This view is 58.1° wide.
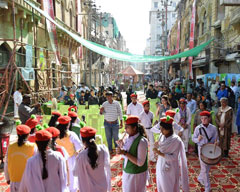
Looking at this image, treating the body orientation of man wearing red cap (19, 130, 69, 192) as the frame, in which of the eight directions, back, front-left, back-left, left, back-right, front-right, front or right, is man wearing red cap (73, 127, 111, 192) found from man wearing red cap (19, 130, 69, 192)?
right

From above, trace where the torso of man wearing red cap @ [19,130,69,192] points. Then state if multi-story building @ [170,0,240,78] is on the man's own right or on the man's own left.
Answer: on the man's own right

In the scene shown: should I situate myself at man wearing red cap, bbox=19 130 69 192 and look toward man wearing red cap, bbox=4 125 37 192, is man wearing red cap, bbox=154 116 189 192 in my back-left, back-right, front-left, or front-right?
back-right

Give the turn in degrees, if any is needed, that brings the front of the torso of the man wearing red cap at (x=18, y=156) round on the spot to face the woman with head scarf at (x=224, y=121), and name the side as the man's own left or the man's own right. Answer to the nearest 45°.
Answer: approximately 90° to the man's own right

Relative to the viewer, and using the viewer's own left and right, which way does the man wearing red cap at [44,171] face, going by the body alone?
facing away from the viewer

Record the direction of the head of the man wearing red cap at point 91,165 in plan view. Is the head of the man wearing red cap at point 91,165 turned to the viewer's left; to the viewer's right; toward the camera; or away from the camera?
away from the camera

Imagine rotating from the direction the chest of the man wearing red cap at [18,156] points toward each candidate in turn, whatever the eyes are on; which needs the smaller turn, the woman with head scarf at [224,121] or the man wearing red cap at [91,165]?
the woman with head scarf

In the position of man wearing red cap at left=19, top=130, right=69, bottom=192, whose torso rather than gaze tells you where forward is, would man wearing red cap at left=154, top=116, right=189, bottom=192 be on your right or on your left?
on your right

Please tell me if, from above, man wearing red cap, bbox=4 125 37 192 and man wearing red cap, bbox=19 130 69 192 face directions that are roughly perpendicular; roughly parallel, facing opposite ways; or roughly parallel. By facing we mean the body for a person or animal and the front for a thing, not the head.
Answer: roughly parallel

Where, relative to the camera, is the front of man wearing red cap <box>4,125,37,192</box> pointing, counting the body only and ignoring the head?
away from the camera

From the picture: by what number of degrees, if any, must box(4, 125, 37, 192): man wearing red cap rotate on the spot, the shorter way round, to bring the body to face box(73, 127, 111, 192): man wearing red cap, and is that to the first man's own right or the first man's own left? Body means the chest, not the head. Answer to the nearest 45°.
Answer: approximately 135° to the first man's own right

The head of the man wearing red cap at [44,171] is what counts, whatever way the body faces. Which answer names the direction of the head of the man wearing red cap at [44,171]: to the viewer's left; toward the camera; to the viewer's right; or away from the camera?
away from the camera

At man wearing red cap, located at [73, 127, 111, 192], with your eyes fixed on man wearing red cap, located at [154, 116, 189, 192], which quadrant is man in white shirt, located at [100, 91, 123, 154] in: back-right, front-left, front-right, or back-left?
front-left

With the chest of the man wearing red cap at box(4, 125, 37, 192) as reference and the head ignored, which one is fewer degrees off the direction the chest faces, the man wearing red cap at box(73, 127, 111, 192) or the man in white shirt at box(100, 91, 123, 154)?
the man in white shirt
